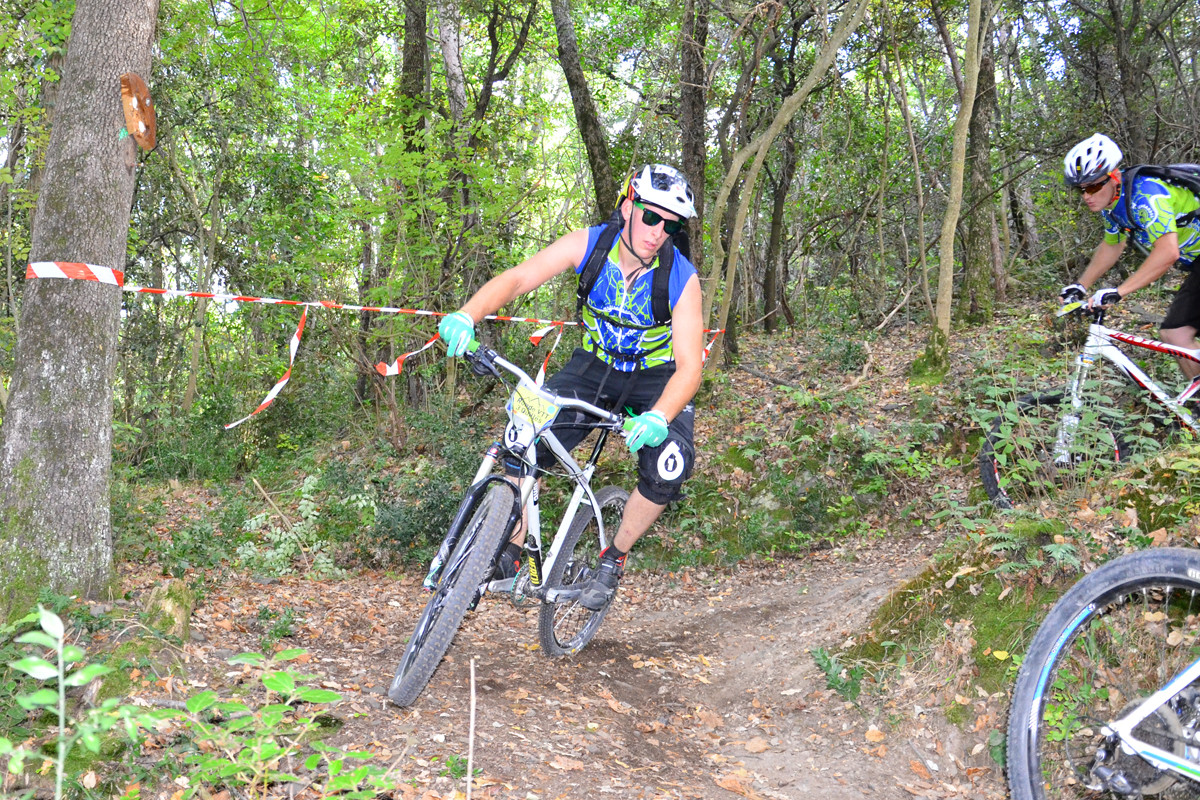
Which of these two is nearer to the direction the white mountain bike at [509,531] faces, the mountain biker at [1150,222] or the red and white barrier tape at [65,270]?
the red and white barrier tape

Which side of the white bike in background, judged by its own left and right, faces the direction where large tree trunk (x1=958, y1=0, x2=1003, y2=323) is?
right

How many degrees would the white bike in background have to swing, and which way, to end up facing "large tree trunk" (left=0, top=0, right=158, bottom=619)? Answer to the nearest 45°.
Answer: approximately 45° to its left

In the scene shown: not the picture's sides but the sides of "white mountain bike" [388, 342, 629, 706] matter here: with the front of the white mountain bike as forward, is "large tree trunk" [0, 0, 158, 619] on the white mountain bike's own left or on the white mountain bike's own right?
on the white mountain bike's own right

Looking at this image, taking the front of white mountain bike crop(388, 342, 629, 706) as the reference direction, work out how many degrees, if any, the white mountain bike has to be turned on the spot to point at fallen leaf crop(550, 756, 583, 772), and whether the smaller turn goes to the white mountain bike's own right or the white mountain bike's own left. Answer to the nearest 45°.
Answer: approximately 90° to the white mountain bike's own left

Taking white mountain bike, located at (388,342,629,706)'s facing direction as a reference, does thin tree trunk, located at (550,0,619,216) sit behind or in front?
behind

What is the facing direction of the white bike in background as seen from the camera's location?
facing to the left of the viewer

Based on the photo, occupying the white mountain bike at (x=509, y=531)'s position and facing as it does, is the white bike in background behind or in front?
behind

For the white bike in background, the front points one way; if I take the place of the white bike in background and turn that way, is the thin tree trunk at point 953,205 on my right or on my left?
on my right

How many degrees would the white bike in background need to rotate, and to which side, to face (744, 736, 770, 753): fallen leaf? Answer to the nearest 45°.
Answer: approximately 45° to its left

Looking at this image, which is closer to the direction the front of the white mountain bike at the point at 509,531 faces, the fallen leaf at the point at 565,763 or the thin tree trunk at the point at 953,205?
the fallen leaf

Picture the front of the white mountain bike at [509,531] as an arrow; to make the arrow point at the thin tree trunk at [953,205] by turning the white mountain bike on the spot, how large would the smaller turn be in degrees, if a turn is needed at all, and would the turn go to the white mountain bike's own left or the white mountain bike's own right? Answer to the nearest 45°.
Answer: approximately 180°
